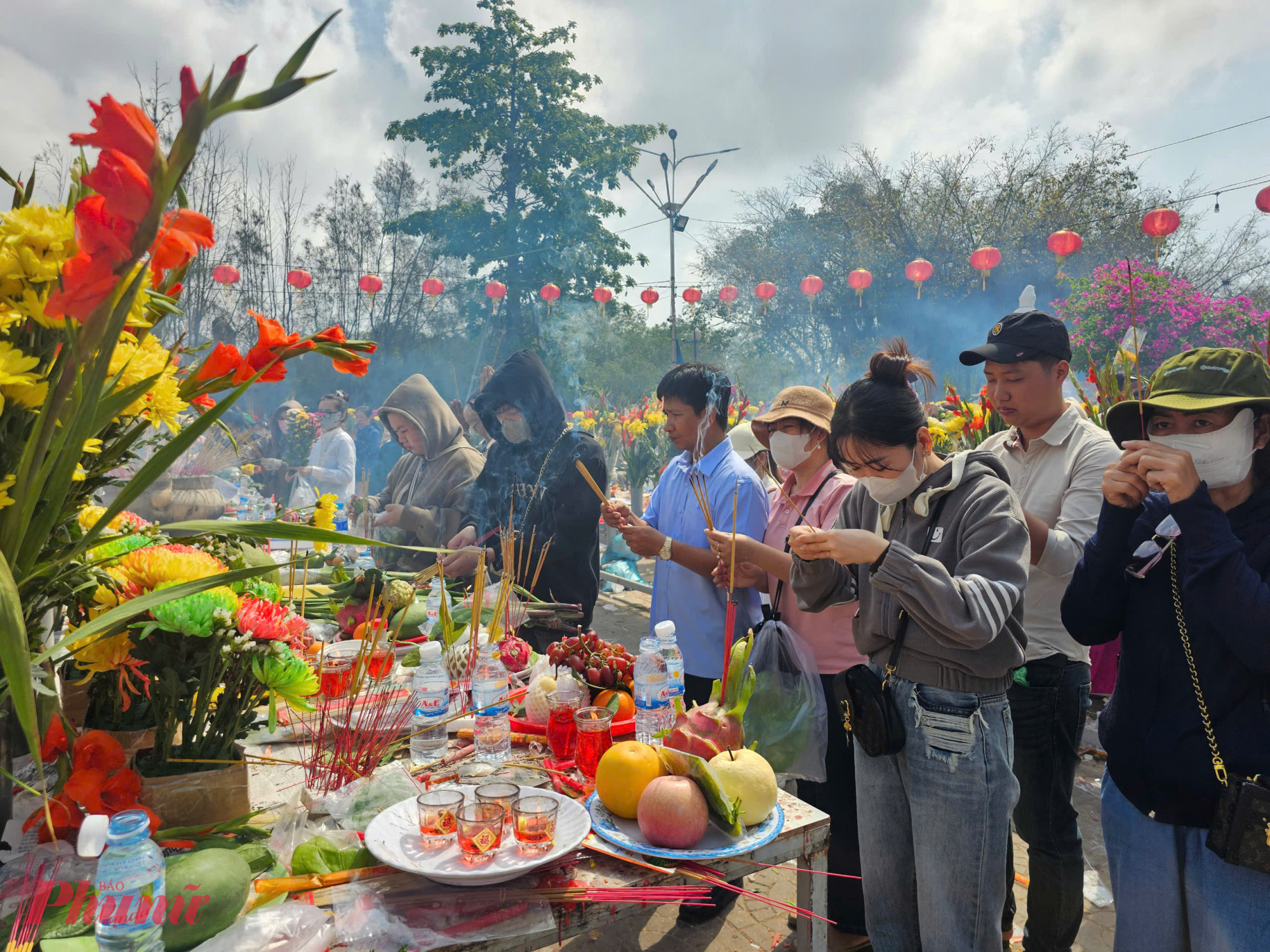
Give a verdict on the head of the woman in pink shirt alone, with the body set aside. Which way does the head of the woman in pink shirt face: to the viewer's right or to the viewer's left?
to the viewer's left

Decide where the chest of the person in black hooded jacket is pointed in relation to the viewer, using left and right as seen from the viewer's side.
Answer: facing the viewer and to the left of the viewer

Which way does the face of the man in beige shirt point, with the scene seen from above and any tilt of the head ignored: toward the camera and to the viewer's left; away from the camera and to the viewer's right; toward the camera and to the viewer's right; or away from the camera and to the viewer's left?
toward the camera and to the viewer's left

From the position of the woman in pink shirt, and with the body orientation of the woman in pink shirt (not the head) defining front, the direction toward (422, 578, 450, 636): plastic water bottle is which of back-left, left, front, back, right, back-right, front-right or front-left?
front-right

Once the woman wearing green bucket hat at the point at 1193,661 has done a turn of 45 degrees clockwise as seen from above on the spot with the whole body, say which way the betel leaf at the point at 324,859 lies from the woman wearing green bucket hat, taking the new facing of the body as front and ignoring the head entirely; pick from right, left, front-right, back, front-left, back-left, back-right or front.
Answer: front-left

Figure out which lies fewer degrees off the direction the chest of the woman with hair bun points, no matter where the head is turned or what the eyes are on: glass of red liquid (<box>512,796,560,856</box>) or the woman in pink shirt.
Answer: the glass of red liquid

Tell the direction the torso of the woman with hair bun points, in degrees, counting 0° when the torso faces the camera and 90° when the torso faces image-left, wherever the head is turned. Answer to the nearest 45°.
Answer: approximately 45°

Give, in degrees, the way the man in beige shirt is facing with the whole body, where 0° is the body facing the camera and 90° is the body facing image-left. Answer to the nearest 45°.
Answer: approximately 45°

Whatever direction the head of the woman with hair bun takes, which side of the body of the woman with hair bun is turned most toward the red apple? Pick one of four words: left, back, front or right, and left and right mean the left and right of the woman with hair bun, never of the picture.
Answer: front

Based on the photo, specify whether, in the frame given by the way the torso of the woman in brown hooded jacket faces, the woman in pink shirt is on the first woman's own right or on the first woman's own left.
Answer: on the first woman's own left

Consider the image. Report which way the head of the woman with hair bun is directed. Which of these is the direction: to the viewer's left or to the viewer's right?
to the viewer's left

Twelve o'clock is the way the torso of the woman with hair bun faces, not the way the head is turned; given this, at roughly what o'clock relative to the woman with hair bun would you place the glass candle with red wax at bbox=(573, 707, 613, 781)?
The glass candle with red wax is roughly at 1 o'clock from the woman with hair bun.

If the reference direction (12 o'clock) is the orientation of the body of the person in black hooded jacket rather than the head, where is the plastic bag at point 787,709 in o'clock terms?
The plastic bag is roughly at 10 o'clock from the person in black hooded jacket.

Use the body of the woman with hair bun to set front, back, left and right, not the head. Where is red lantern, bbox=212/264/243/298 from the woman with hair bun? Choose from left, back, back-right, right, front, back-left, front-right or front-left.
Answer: right

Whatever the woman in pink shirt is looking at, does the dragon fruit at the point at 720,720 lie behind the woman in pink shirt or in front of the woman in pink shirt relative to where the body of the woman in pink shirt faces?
in front

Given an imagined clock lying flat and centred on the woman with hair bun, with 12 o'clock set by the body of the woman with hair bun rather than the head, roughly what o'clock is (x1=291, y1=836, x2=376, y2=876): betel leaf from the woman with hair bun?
The betel leaf is roughly at 12 o'clock from the woman with hair bun.
